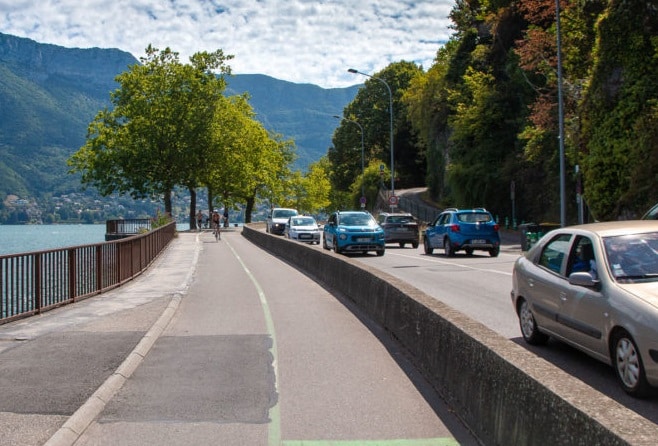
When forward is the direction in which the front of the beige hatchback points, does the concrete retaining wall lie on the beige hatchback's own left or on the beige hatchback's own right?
on the beige hatchback's own right

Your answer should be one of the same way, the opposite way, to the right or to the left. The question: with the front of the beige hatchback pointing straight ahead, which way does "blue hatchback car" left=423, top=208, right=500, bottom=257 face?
the opposite way

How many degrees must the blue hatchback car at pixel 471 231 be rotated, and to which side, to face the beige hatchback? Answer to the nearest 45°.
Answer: approximately 135° to its left

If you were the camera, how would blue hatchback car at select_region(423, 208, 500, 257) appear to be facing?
facing away from the viewer and to the left of the viewer

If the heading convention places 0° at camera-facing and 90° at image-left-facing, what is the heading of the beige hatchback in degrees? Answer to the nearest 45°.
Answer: approximately 315°

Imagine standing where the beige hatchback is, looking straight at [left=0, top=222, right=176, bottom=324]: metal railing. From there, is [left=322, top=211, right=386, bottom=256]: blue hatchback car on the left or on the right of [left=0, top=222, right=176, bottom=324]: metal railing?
right

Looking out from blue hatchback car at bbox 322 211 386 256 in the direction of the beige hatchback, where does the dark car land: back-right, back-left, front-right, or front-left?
back-left

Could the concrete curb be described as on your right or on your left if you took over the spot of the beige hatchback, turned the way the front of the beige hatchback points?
on your right

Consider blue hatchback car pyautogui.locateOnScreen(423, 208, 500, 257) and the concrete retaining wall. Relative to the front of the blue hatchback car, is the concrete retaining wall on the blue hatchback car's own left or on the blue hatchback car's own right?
on the blue hatchback car's own left
